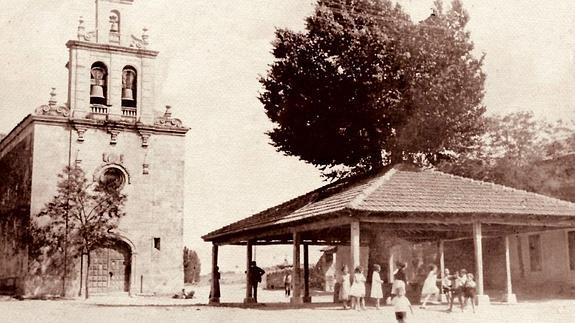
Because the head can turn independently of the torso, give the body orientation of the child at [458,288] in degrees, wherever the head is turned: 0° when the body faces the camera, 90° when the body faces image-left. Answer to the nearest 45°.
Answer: approximately 0°

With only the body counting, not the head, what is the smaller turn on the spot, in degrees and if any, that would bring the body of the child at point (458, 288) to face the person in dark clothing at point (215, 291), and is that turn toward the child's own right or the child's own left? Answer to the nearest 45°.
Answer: approximately 135° to the child's own right

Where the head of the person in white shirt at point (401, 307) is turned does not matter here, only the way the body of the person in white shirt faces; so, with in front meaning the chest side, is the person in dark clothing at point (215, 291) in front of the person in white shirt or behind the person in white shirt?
in front

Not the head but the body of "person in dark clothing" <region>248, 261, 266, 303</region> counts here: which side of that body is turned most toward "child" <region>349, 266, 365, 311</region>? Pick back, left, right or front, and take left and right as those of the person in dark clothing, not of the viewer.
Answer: left

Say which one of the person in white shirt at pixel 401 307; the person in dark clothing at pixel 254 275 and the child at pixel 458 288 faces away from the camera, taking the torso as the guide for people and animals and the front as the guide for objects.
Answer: the person in white shirt

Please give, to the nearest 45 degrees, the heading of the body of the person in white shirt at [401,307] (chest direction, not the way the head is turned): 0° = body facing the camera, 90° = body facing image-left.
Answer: approximately 180°

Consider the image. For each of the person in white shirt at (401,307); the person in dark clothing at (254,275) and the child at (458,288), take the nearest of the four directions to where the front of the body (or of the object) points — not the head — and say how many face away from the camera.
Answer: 1

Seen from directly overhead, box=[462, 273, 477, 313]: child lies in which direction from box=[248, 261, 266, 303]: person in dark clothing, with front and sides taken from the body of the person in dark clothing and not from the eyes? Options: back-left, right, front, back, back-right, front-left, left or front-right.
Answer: front-left

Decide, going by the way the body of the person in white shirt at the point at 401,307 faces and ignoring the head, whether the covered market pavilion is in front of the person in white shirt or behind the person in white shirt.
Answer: in front

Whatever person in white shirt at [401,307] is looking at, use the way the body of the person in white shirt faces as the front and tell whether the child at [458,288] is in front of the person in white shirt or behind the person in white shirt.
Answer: in front

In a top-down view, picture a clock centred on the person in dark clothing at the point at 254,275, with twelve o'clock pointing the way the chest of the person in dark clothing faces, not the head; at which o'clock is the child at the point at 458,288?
The child is roughly at 11 o'clock from the person in dark clothing.
